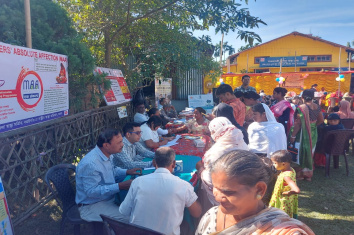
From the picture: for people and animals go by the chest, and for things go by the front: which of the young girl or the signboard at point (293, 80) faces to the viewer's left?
the young girl

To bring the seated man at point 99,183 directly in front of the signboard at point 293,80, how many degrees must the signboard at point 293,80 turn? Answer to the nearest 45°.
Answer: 0° — it already faces them

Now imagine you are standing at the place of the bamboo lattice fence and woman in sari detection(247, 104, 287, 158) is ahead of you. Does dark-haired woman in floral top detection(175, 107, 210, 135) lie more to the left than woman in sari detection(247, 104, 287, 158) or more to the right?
left

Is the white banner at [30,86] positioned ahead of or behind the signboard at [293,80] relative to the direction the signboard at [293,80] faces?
ahead

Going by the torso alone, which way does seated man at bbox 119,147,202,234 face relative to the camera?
away from the camera

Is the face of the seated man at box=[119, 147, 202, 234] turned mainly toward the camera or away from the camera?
away from the camera

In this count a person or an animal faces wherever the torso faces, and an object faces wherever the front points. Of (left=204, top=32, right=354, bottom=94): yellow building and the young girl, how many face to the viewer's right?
0

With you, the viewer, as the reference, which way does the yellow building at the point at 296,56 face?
facing the viewer

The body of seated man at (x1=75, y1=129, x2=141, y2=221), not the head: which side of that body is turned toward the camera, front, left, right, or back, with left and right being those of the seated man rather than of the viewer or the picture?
right

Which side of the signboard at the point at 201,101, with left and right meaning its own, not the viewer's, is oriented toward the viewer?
front

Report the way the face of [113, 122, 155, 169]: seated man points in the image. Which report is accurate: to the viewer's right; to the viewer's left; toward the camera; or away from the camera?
to the viewer's right

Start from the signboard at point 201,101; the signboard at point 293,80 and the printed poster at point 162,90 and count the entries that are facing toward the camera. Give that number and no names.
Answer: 3

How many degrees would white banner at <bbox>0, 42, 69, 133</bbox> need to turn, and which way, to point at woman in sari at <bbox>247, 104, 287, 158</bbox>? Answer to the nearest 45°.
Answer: approximately 45° to its left

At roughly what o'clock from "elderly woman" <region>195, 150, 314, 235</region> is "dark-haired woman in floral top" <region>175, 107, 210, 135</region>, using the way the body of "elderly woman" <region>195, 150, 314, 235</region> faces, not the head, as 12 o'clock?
"dark-haired woman in floral top" <region>175, 107, 210, 135</region> is roughly at 4 o'clock from "elderly woman" <region>195, 150, 314, 235</region>.
